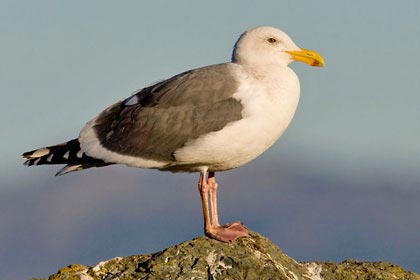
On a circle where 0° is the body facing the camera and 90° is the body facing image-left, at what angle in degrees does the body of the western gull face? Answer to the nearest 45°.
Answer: approximately 270°
